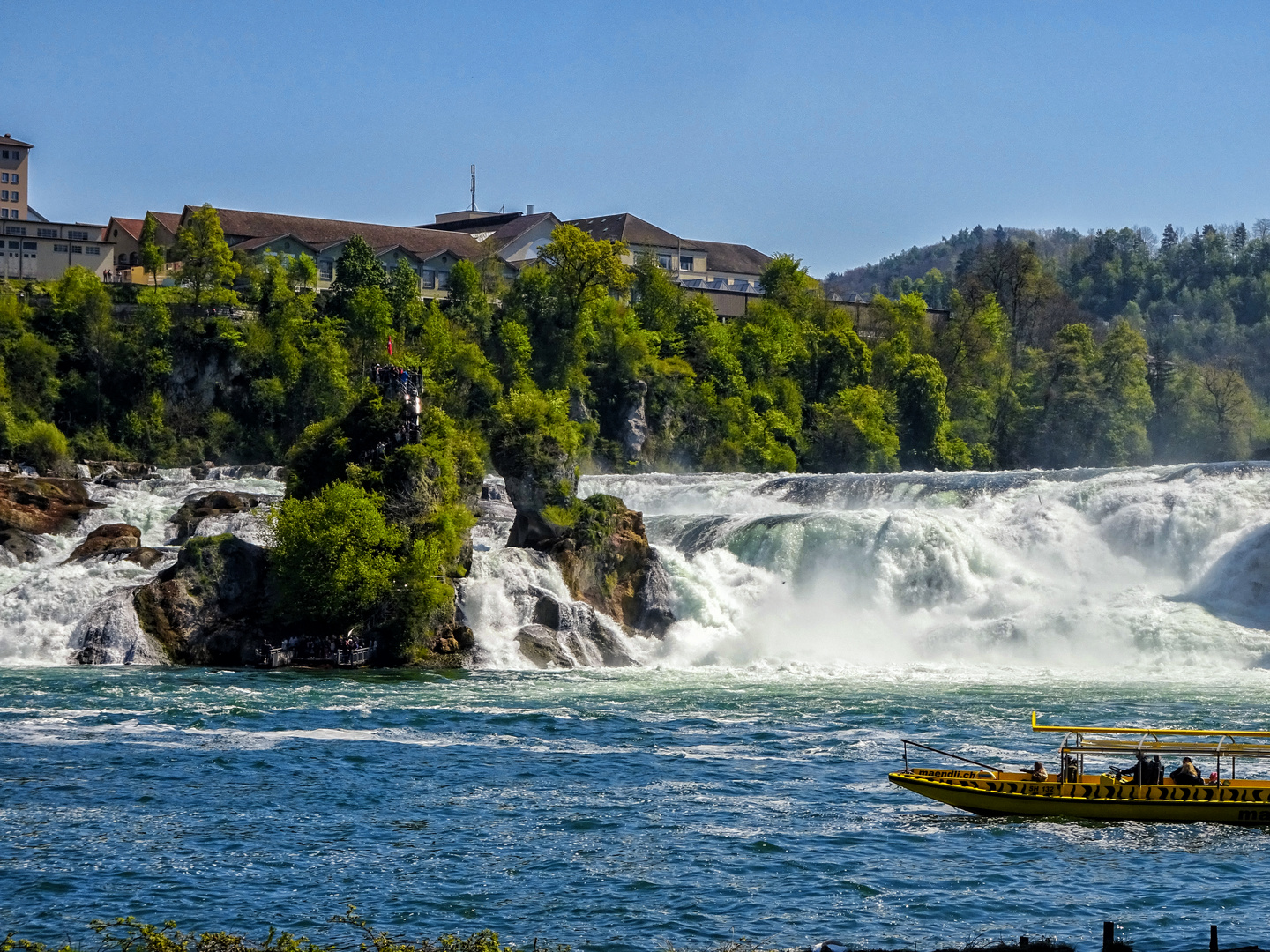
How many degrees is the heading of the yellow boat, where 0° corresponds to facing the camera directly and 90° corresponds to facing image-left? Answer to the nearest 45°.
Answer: approximately 90°
